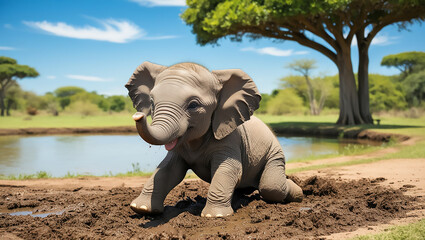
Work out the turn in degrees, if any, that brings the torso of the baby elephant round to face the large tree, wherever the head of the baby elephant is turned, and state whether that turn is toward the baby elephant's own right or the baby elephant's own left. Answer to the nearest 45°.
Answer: approximately 135° to the baby elephant's own right

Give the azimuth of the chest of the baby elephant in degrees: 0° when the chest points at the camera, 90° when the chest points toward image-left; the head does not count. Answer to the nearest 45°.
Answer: approximately 45°
